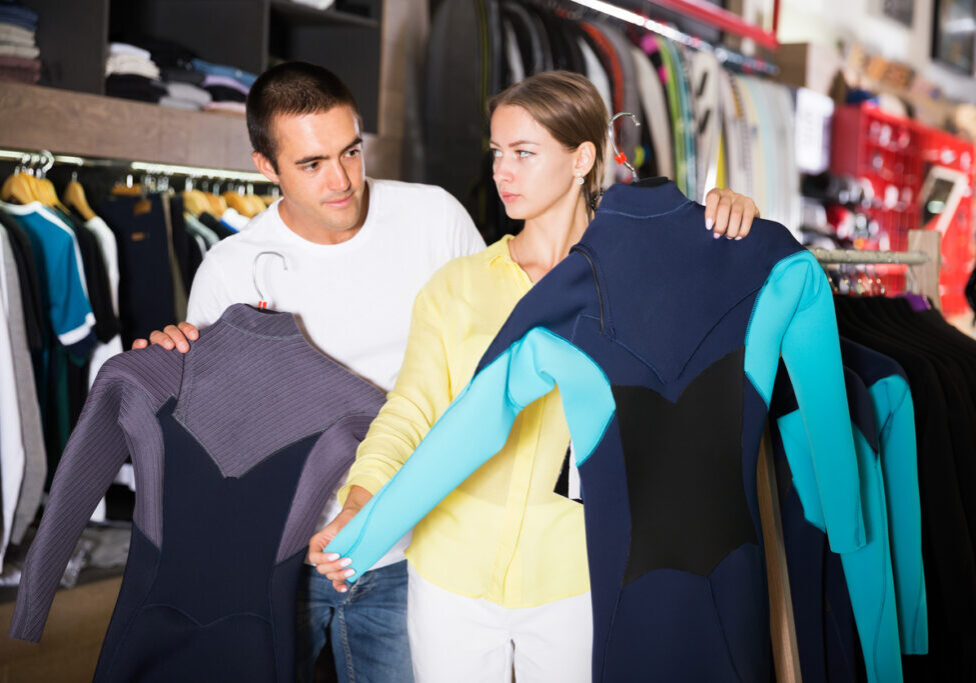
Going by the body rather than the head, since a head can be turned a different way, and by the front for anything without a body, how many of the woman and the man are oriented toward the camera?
2

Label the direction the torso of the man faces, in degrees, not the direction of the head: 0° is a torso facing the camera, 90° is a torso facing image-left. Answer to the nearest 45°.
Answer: approximately 0°

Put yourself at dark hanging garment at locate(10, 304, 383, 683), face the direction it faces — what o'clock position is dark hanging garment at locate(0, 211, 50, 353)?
dark hanging garment at locate(0, 211, 50, 353) is roughly at 5 o'clock from dark hanging garment at locate(10, 304, 383, 683).

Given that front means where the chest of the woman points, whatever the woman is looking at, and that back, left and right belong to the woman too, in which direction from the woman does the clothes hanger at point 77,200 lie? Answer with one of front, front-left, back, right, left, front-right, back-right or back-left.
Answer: back-right

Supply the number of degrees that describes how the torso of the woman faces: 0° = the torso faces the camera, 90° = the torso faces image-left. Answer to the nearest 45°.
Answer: approximately 0°

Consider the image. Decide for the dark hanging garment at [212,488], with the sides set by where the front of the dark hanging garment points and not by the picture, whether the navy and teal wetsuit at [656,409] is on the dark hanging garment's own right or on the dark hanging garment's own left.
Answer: on the dark hanging garment's own left
